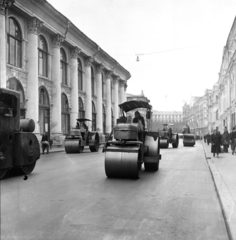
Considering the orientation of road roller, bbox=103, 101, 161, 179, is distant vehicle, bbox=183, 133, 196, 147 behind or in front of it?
behind

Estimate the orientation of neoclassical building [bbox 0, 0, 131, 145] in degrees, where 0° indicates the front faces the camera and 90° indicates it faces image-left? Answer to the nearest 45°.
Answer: approximately 315°

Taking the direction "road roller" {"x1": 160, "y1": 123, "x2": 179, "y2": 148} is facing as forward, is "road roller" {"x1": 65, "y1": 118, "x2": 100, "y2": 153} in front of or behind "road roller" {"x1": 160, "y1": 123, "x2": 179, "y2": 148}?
in front

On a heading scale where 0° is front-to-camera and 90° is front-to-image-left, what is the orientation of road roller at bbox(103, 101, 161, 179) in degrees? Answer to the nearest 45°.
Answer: approximately 45°

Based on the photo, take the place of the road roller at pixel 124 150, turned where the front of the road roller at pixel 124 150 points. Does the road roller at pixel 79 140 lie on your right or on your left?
on your right

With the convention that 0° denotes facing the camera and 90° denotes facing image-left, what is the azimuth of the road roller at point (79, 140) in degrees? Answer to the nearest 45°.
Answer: approximately 45°

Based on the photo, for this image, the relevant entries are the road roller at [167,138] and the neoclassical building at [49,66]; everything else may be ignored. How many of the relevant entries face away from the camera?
0

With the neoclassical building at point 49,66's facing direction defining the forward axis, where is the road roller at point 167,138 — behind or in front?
in front

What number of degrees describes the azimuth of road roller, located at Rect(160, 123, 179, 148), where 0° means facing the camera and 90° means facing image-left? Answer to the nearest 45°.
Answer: approximately 45°

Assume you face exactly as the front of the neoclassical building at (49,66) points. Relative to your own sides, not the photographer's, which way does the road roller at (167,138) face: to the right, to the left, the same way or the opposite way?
to the right
